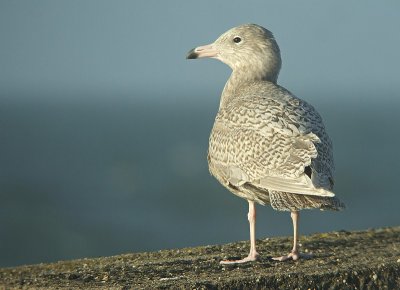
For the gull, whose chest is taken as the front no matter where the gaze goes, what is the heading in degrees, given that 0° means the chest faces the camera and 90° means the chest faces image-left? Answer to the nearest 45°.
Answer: approximately 135°
